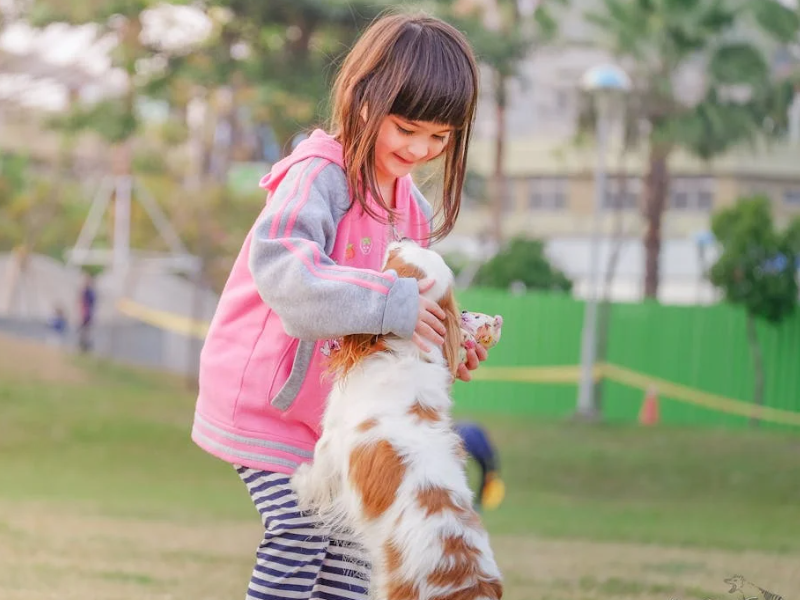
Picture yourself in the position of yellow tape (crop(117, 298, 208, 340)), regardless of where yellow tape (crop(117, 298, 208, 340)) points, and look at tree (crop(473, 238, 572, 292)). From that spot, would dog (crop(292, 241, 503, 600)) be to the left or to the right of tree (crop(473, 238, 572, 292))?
right

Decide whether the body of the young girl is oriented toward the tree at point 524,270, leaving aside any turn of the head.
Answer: no

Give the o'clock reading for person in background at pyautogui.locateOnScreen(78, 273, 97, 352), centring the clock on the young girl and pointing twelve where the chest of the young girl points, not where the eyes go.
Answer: The person in background is roughly at 7 o'clock from the young girl.

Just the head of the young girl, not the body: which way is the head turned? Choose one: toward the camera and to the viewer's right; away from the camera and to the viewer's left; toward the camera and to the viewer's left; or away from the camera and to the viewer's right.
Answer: toward the camera and to the viewer's right

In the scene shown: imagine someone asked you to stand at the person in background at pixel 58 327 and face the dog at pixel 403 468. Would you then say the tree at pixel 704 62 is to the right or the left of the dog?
left

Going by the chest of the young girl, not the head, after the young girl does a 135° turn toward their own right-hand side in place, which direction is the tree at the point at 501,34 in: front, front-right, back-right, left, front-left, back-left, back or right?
right

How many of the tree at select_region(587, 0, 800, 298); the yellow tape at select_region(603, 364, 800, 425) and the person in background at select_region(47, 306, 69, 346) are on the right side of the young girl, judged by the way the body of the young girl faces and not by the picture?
0

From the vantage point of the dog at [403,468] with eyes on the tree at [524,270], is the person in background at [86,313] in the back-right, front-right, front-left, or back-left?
front-left

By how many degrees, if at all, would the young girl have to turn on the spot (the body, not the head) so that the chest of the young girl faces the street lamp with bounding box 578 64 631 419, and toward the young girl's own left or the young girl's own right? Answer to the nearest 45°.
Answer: approximately 135° to the young girl's own left

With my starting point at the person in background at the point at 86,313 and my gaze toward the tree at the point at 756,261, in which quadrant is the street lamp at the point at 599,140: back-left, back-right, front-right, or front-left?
front-right

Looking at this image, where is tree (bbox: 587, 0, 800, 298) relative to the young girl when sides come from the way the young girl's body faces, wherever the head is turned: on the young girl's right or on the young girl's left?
on the young girl's left

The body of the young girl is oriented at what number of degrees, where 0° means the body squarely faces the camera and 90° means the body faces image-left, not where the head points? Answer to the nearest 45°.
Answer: approximately 315°

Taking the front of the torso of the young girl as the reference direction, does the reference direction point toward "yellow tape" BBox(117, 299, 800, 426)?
no

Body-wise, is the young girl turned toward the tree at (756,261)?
no
